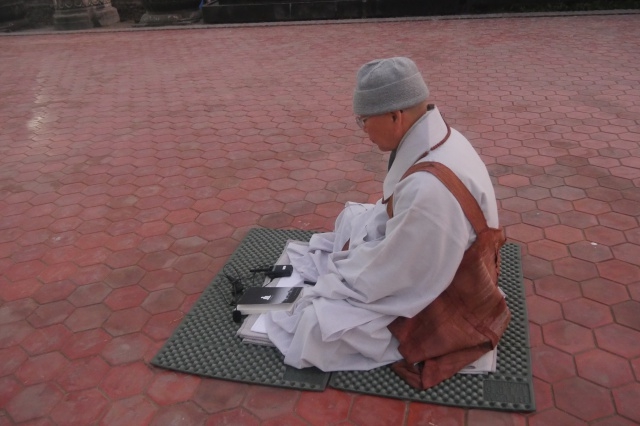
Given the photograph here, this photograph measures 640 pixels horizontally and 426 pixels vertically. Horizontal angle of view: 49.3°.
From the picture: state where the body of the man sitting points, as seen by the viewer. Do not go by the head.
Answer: to the viewer's left

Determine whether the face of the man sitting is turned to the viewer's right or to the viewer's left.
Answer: to the viewer's left
